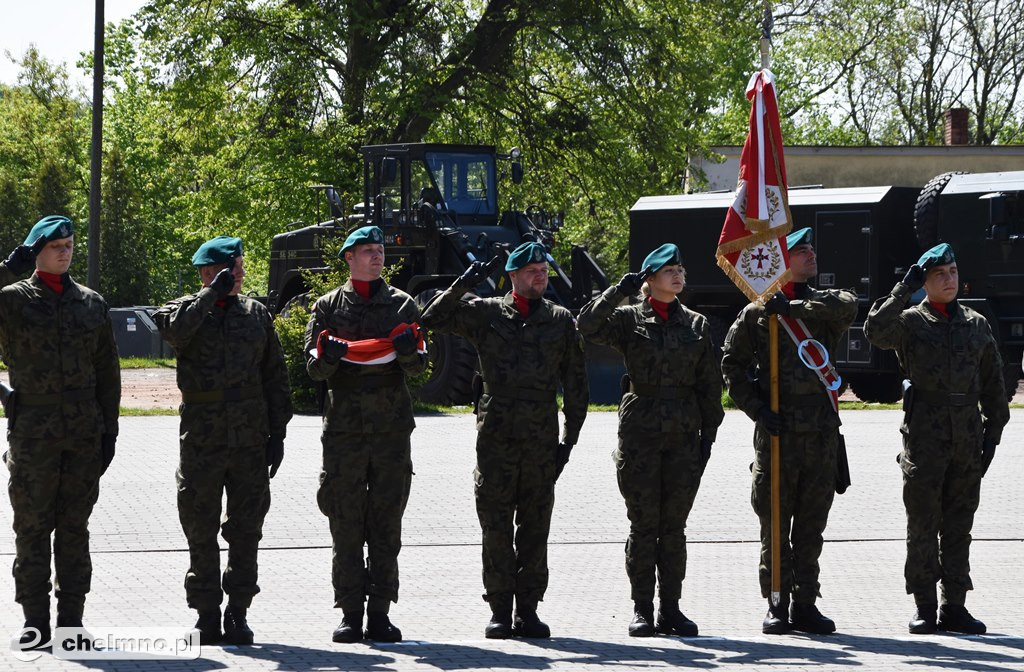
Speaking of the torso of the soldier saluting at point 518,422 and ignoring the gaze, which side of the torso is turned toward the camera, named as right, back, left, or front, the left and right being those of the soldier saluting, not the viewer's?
front

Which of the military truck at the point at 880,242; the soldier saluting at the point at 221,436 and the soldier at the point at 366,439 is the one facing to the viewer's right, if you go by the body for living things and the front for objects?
the military truck

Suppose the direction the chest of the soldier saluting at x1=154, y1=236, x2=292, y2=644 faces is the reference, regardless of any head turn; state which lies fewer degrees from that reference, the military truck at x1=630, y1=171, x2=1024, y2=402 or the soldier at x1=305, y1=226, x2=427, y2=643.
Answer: the soldier

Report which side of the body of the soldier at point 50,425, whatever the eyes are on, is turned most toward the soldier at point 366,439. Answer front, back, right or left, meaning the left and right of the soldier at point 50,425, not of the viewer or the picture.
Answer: left

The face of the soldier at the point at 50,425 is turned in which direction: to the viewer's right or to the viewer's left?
to the viewer's right

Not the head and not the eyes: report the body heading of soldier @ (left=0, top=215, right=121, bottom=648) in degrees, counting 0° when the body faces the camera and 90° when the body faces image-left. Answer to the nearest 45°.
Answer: approximately 0°

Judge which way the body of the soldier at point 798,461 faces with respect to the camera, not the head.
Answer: toward the camera

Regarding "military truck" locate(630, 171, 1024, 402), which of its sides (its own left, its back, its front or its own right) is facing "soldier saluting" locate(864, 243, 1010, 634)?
right

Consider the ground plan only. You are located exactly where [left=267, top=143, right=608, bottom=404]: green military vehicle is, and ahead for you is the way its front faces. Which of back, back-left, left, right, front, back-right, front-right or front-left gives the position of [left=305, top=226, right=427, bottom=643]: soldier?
front-right

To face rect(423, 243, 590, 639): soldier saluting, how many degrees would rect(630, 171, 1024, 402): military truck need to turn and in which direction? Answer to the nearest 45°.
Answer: approximately 90° to its right

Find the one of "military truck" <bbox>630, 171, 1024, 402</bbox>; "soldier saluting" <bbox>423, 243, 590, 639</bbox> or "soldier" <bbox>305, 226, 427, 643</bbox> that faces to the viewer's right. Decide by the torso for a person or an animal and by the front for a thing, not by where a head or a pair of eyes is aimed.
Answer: the military truck

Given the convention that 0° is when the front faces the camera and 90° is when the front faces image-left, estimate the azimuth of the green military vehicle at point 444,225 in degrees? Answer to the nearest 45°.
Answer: approximately 315°

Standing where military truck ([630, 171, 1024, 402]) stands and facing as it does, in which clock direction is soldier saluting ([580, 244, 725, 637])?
The soldier saluting is roughly at 3 o'clock from the military truck.

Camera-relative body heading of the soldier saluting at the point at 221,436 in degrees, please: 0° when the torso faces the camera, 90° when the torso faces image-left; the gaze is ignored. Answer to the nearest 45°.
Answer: approximately 0°

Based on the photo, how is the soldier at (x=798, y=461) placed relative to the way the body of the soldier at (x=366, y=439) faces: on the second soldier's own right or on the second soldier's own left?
on the second soldier's own left

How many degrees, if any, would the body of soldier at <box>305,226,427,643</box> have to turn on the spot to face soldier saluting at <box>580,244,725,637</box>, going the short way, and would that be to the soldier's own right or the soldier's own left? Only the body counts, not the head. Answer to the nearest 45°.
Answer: approximately 90° to the soldier's own left

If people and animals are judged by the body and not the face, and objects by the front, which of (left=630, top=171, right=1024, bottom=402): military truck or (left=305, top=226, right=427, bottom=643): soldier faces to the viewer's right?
the military truck
